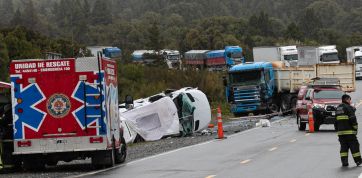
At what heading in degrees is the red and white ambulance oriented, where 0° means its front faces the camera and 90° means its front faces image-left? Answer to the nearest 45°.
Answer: approximately 180°

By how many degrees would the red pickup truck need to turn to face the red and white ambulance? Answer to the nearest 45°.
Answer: approximately 90° to its right

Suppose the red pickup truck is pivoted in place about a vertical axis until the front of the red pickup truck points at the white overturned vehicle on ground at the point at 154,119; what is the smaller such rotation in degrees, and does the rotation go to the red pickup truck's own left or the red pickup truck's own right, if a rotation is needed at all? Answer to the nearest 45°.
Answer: approximately 135° to the red pickup truck's own right

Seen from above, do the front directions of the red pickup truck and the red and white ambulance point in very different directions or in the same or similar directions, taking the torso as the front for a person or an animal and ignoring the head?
very different directions

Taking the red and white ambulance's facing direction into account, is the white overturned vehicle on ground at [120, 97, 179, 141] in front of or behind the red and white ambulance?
in front

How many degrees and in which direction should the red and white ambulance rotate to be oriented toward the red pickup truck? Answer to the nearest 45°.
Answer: approximately 45° to its right

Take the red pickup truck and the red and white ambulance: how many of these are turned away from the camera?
1

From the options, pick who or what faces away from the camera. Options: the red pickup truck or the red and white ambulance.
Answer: the red and white ambulance

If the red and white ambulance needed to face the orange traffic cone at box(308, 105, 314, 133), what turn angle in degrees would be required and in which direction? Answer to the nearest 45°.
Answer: approximately 45° to its right

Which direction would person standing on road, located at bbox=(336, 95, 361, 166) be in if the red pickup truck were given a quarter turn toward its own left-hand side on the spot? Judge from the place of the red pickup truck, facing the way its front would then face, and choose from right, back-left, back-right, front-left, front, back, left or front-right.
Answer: back-right
